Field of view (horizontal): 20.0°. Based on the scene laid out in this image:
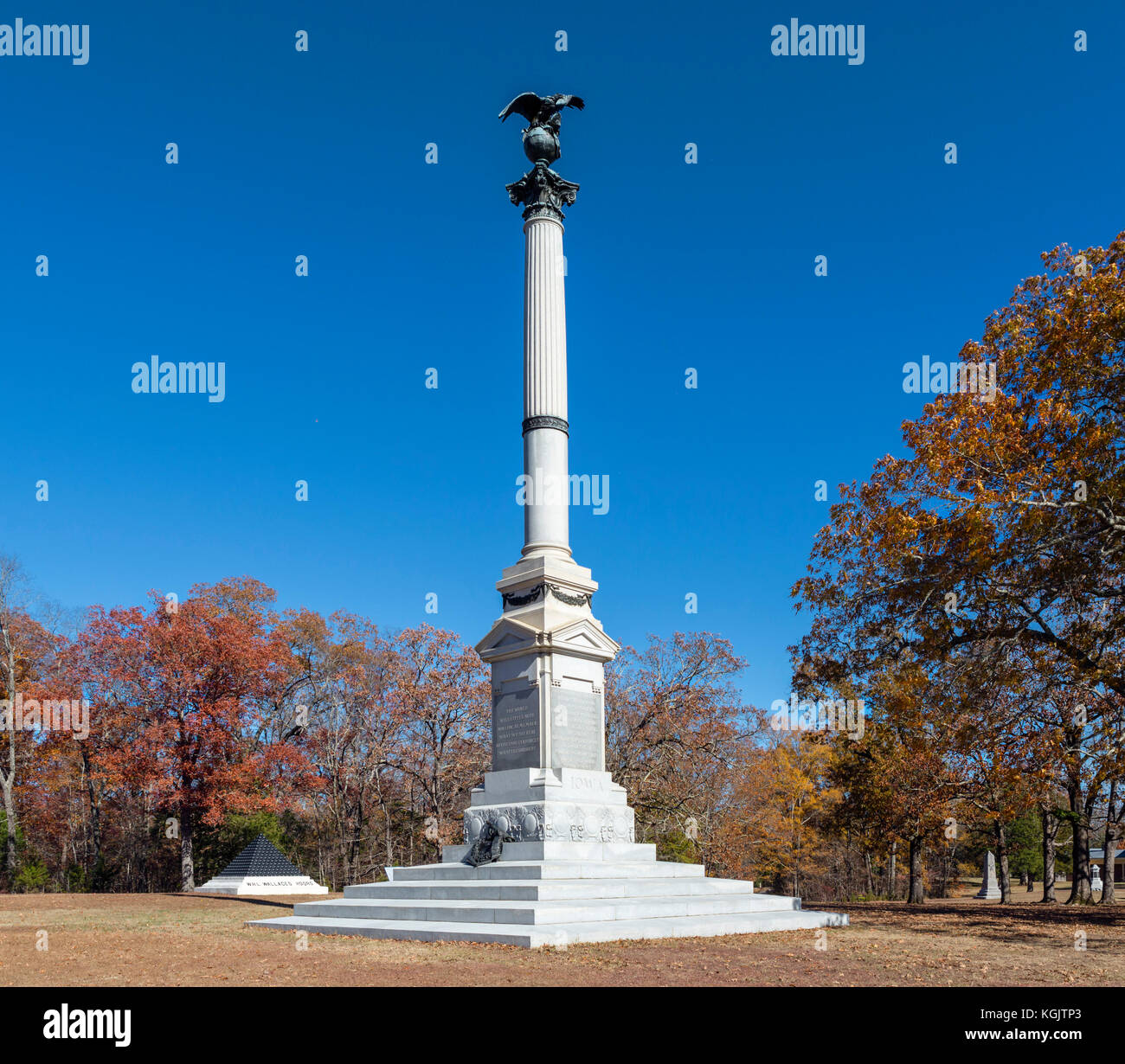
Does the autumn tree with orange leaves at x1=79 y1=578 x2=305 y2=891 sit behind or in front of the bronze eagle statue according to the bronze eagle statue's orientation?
behind

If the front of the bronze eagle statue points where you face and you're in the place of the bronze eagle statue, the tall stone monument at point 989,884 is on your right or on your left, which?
on your left

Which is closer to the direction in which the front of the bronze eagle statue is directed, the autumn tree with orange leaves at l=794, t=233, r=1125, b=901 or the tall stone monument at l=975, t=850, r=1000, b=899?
the autumn tree with orange leaves

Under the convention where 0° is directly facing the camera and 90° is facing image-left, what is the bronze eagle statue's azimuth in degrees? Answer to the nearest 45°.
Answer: approximately 315°

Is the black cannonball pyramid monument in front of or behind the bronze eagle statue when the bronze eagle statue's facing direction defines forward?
behind
